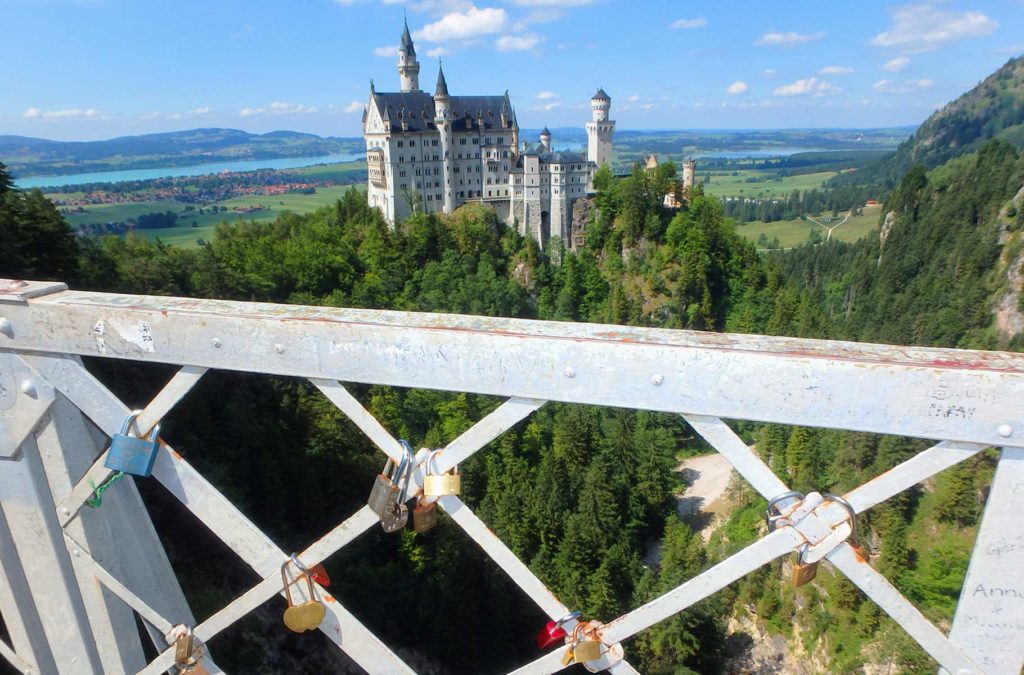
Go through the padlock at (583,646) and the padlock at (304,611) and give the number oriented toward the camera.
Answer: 2

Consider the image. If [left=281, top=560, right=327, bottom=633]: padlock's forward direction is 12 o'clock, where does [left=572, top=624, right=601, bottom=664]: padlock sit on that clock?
[left=572, top=624, right=601, bottom=664]: padlock is roughly at 10 o'clock from [left=281, top=560, right=327, bottom=633]: padlock.

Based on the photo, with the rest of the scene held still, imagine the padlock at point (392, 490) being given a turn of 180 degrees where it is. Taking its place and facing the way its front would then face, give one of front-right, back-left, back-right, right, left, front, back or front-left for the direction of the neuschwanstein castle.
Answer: front-left

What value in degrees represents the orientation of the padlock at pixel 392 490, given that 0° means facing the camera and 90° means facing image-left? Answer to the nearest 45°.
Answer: approximately 45°

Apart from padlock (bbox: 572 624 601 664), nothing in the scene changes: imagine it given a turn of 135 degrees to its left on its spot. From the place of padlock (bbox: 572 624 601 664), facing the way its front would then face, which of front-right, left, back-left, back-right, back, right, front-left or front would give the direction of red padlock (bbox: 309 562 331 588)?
back-left

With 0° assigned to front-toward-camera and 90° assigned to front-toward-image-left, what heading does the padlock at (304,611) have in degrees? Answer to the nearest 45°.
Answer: approximately 0°

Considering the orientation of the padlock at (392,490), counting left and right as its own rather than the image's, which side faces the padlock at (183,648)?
right

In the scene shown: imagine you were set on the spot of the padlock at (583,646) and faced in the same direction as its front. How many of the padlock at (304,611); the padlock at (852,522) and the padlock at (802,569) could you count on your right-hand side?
1

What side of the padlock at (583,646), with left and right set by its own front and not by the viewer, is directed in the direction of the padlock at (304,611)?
right
